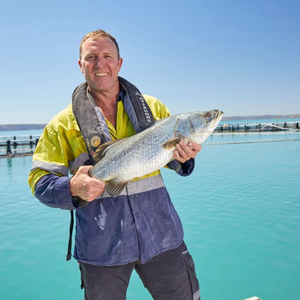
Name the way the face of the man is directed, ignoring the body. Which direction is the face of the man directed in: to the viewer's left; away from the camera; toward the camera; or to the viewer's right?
toward the camera

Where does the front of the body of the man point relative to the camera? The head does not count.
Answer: toward the camera
